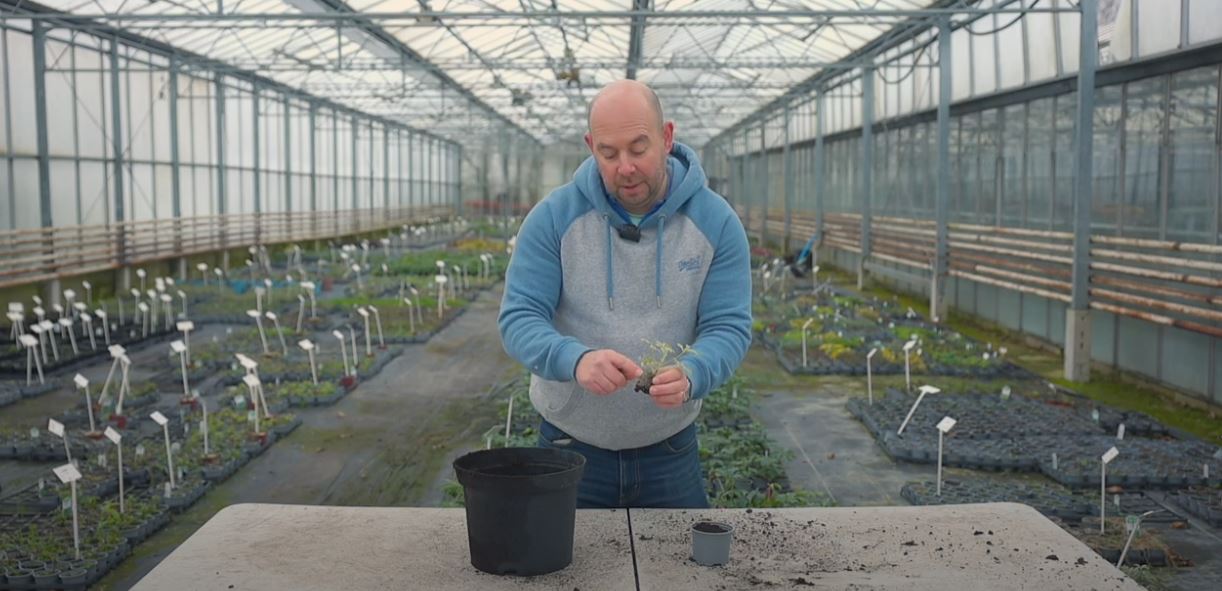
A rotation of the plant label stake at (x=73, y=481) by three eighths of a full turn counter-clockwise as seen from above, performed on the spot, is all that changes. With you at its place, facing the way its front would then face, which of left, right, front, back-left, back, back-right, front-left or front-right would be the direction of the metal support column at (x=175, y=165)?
front

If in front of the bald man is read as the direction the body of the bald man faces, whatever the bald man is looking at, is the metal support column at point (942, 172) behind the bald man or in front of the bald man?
behind

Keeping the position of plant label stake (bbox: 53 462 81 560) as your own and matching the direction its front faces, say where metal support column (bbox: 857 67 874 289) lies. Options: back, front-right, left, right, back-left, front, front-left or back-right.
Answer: left

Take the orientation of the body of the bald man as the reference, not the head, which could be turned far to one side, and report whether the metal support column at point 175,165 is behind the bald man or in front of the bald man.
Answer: behind

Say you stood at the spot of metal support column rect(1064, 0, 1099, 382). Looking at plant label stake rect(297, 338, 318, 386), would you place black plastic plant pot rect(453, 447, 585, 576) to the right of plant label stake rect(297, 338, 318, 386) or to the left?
left

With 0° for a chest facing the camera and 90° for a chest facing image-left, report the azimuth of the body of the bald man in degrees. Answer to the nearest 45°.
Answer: approximately 0°

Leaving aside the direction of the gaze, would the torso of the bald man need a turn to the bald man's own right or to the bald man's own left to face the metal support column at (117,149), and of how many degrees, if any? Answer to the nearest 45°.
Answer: approximately 135° to the bald man's own right

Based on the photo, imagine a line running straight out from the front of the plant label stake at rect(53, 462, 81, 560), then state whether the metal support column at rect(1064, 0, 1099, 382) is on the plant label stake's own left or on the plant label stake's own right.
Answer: on the plant label stake's own left

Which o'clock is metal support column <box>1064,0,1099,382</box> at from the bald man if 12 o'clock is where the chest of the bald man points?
The metal support column is roughly at 7 o'clock from the bald man.

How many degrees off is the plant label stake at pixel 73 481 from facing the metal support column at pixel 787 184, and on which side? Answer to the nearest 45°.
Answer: approximately 90° to its left

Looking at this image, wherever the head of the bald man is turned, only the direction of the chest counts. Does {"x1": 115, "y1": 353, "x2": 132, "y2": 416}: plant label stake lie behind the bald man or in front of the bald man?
behind

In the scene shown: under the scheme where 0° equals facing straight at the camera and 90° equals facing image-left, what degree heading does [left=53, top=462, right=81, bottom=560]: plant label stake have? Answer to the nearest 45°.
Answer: approximately 315°
